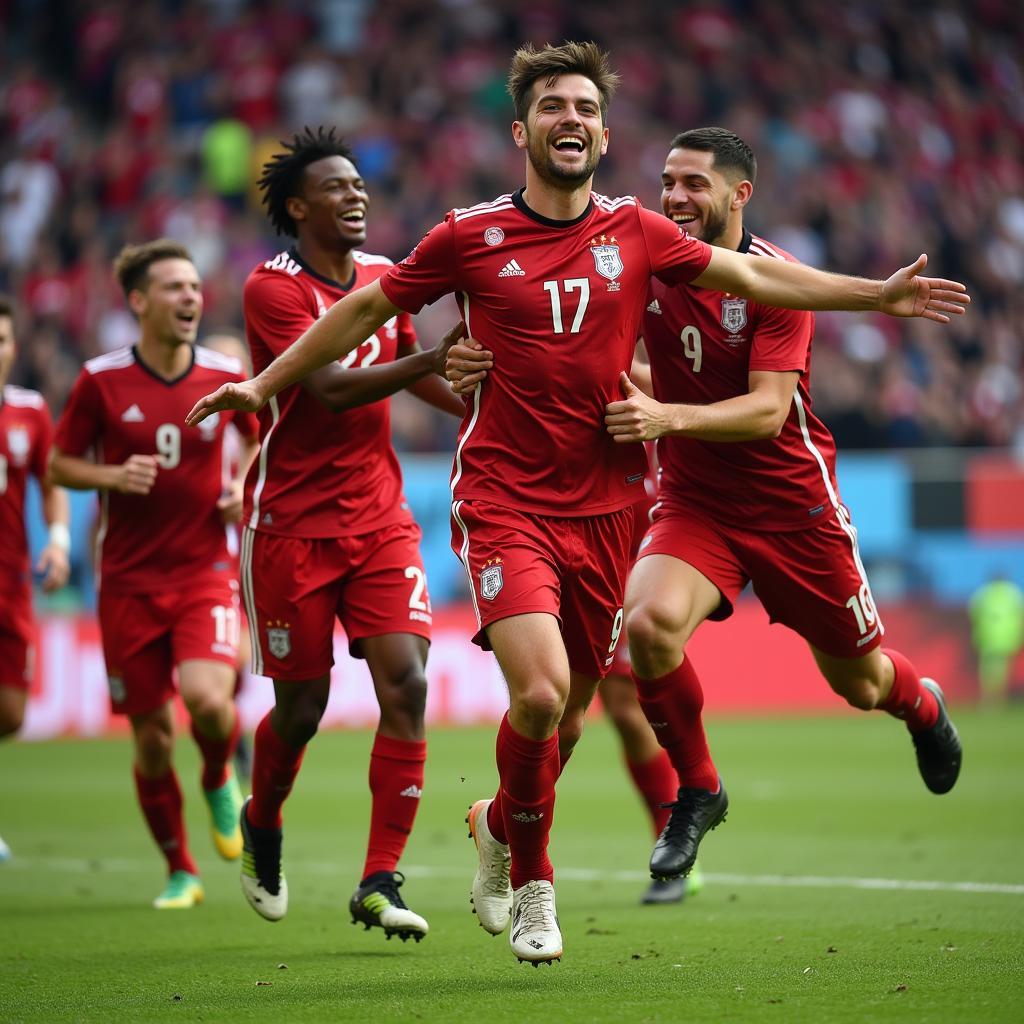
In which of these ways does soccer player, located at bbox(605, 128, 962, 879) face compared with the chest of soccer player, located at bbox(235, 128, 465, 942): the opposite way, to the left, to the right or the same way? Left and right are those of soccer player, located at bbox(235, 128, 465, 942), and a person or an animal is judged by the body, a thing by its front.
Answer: to the right

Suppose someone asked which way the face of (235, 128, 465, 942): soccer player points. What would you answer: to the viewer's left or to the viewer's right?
to the viewer's right

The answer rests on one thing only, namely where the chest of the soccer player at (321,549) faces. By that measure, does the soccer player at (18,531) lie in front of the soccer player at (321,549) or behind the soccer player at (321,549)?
behind

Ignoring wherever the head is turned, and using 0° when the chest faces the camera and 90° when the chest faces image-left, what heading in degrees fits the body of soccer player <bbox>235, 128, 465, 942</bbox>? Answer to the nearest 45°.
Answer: approximately 315°

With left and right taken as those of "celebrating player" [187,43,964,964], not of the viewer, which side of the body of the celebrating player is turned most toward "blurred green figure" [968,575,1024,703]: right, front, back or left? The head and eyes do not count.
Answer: back

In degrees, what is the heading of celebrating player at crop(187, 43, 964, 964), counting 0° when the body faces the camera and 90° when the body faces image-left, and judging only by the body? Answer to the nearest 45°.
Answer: approximately 0°

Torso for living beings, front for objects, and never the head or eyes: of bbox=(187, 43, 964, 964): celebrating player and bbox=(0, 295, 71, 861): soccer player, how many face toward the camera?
2

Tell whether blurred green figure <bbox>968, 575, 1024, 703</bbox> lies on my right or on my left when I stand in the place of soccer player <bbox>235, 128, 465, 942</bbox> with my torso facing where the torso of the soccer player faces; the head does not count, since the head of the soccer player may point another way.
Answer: on my left

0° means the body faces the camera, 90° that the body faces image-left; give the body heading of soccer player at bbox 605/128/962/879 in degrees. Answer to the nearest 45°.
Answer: approximately 45°
